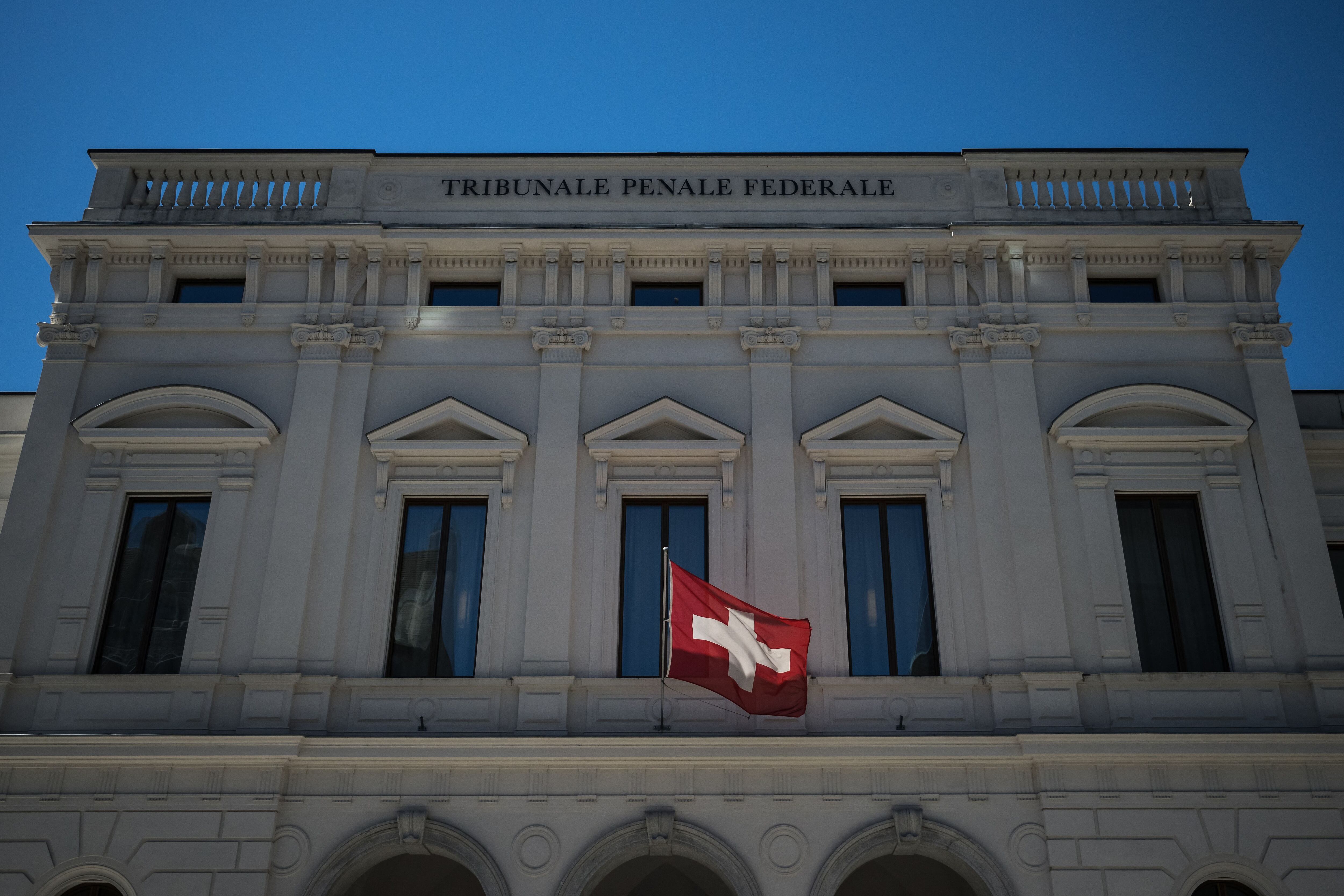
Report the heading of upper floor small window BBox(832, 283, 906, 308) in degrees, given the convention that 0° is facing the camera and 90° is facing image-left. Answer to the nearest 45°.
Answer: approximately 0°

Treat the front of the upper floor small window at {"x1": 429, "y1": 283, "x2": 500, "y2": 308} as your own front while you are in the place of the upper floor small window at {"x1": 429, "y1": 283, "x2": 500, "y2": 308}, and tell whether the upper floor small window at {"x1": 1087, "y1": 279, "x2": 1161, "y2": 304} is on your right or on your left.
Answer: on your left

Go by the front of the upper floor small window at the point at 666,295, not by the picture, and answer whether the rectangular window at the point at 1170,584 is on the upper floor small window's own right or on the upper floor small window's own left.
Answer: on the upper floor small window's own left

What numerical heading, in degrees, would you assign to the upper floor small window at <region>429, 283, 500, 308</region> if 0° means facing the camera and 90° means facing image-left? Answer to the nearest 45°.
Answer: approximately 0°

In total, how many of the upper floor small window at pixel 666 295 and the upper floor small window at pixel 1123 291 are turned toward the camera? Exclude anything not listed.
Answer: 2

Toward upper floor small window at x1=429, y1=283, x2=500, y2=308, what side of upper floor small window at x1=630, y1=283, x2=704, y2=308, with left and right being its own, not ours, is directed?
right

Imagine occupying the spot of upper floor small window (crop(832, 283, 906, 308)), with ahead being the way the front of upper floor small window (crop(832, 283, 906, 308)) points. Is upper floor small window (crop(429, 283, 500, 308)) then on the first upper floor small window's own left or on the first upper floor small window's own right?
on the first upper floor small window's own right

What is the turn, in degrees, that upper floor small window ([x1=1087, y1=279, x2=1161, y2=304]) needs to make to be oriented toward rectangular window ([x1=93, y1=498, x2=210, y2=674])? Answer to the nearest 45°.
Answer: approximately 45° to its right

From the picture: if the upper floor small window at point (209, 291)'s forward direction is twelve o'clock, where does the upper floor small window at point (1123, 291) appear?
the upper floor small window at point (1123, 291) is roughly at 10 o'clock from the upper floor small window at point (209, 291).

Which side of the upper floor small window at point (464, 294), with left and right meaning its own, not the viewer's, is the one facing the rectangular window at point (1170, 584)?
left
